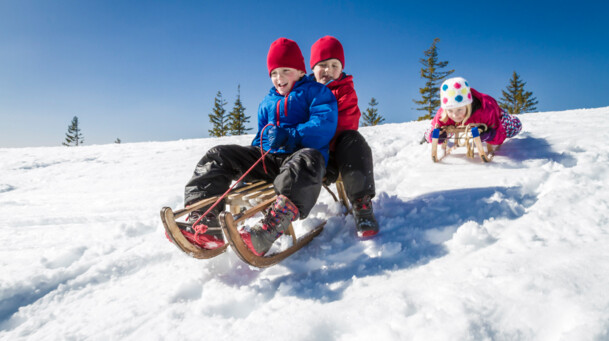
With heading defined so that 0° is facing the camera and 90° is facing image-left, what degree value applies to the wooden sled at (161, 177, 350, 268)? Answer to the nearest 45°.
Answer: approximately 45°

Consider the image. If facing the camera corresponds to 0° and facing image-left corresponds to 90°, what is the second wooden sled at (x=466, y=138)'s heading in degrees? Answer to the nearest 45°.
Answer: approximately 45°

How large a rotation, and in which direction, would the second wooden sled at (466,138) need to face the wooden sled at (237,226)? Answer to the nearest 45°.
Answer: approximately 45° to its left

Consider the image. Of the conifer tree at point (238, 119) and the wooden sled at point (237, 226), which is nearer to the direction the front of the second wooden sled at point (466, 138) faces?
the wooden sled

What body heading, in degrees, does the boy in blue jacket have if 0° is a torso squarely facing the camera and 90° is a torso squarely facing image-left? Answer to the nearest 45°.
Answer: approximately 45°

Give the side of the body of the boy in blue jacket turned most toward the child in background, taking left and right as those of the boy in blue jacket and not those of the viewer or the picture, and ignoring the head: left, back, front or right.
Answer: back

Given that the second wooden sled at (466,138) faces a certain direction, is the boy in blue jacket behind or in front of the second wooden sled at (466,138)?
in front

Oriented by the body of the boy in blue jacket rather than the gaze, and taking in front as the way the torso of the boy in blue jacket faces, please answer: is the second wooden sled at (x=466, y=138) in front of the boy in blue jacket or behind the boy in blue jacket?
behind

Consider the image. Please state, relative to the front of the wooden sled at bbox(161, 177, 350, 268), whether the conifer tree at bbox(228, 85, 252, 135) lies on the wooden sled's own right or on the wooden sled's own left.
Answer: on the wooden sled's own right

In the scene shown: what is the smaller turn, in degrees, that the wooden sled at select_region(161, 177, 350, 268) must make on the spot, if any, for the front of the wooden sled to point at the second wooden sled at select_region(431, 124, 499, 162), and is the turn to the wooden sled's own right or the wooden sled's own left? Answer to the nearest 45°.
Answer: approximately 180°

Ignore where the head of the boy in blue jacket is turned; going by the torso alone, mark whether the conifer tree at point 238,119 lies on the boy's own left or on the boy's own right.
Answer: on the boy's own right

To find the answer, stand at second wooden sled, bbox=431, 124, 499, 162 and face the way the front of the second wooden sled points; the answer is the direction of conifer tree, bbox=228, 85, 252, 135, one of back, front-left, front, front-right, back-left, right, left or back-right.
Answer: right
